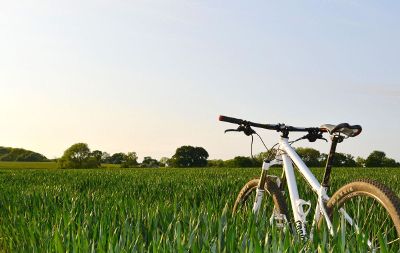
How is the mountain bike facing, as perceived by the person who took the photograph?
facing away from the viewer and to the left of the viewer
